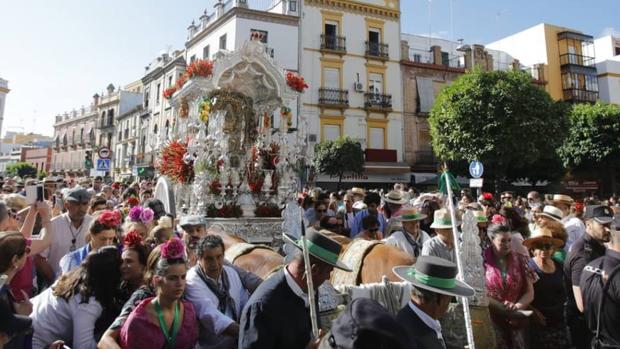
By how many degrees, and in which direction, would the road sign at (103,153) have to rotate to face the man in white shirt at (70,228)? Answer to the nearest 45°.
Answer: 0° — it already faces them

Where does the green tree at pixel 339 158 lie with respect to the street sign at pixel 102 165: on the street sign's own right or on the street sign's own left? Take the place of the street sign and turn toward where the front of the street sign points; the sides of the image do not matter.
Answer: on the street sign's own left

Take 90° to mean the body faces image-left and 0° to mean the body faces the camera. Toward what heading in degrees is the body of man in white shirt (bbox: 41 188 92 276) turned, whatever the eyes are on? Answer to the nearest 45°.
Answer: approximately 315°
